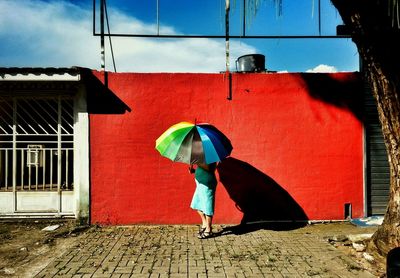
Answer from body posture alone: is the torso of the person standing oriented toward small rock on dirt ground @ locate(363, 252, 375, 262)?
no

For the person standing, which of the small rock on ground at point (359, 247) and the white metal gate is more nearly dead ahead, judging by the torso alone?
the white metal gate

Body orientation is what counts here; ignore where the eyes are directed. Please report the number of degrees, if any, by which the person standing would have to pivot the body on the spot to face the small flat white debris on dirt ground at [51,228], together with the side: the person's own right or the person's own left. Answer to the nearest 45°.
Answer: approximately 45° to the person's own right

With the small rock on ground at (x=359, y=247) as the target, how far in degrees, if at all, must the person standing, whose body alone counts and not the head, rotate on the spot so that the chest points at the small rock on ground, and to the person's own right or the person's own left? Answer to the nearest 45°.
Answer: approximately 135° to the person's own left

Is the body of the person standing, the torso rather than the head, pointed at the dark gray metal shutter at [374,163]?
no

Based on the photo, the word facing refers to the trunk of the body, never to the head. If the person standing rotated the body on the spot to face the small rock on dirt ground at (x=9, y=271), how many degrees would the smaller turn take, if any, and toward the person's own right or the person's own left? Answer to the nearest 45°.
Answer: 0° — they already face it
